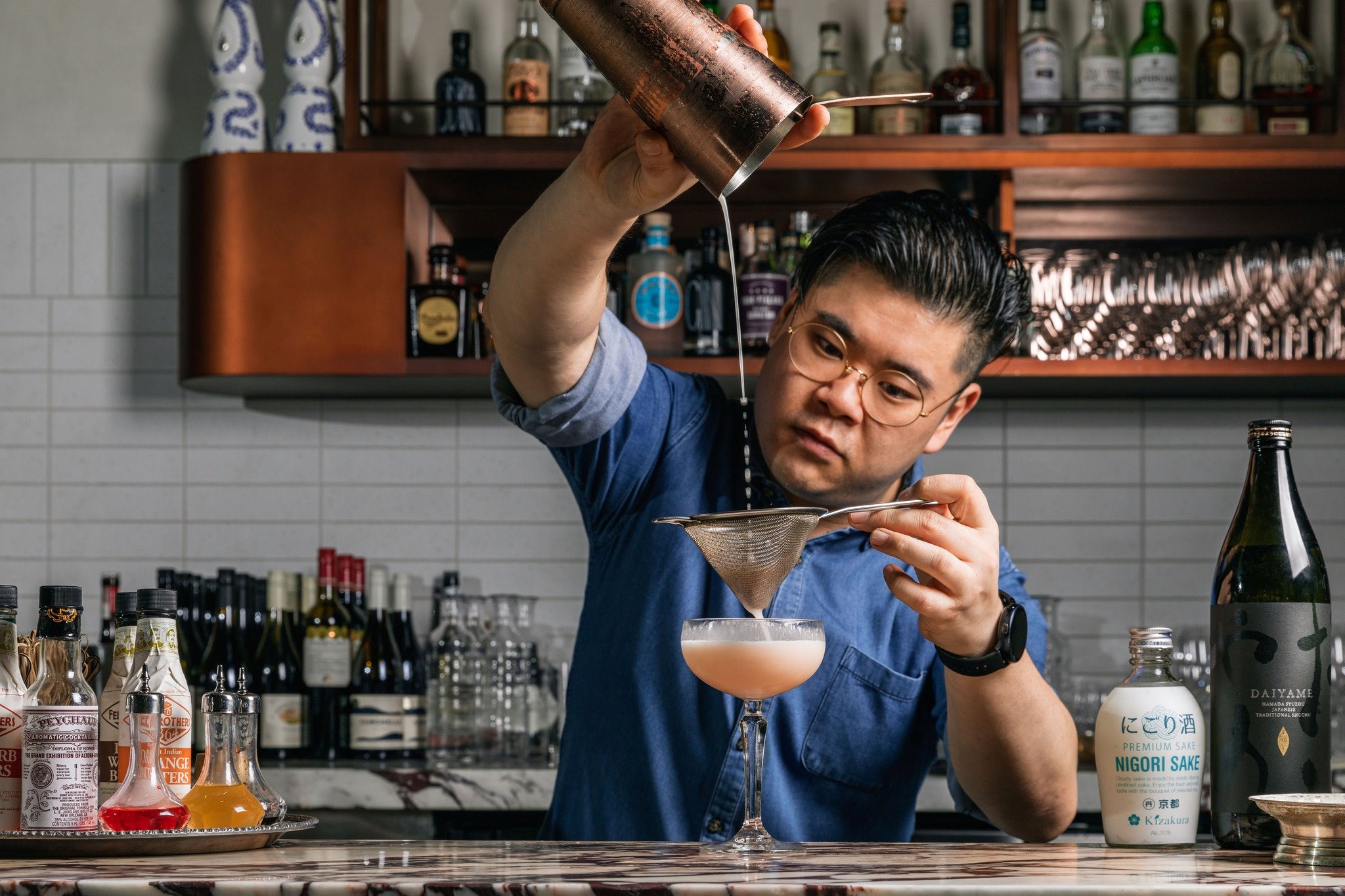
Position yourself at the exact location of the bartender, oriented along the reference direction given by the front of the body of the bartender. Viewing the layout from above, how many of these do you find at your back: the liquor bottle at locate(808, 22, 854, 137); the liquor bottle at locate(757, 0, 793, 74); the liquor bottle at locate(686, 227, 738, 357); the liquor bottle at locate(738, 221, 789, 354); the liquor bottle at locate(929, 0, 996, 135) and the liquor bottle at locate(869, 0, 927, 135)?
6

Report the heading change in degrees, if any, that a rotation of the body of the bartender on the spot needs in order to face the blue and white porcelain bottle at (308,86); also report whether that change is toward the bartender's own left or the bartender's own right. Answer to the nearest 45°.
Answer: approximately 135° to the bartender's own right

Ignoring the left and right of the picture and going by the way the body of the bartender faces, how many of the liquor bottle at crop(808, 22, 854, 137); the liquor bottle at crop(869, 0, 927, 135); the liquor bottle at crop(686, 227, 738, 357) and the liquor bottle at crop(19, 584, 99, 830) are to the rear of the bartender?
3

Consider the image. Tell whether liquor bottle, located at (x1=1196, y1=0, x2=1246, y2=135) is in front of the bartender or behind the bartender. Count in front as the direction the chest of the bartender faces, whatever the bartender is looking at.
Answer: behind

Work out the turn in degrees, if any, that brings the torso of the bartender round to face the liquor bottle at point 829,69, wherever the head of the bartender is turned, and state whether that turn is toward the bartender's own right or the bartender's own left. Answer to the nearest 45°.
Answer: approximately 180°

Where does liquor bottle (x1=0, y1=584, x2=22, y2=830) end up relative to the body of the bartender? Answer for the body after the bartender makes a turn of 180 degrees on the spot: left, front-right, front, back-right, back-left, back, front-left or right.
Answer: back-left

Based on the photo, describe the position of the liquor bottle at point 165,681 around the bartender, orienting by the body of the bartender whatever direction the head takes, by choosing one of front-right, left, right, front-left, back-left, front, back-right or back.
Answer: front-right

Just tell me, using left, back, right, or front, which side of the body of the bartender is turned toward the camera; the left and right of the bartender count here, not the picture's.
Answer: front

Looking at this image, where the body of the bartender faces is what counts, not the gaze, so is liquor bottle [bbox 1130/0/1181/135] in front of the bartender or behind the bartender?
behind

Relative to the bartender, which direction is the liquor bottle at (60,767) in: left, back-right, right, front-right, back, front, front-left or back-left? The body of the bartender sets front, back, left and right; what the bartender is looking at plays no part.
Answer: front-right

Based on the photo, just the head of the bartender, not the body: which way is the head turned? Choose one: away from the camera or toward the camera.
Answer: toward the camera

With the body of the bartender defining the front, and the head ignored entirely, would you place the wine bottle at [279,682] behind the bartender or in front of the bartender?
behind

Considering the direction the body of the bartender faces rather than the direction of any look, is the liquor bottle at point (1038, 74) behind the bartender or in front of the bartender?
behind

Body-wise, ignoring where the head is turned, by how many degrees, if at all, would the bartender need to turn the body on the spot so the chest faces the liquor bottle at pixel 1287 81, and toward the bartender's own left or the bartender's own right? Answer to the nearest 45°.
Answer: approximately 135° to the bartender's own left

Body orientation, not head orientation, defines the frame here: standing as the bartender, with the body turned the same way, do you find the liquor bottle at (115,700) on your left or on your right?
on your right
